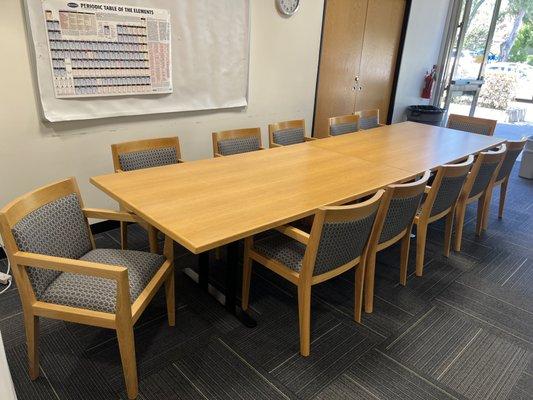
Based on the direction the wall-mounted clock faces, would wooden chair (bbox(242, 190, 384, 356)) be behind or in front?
in front

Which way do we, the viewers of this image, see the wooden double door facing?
facing the viewer and to the right of the viewer

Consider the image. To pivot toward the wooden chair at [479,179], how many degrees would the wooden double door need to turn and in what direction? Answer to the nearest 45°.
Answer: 0° — it already faces it

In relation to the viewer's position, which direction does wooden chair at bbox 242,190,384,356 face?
facing away from the viewer and to the left of the viewer

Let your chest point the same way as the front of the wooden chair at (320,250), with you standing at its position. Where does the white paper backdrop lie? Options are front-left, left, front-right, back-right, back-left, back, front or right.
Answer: front

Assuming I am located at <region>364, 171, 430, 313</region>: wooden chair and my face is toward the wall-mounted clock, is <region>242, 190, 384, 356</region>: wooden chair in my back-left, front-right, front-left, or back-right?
back-left

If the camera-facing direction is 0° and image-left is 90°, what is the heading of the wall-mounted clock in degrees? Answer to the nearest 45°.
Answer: approximately 315°

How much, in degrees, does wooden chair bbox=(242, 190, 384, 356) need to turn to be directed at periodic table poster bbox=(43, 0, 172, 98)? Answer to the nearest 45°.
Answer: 0° — it already faces it

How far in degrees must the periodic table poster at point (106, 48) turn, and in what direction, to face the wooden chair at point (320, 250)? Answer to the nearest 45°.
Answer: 0° — it already faces it

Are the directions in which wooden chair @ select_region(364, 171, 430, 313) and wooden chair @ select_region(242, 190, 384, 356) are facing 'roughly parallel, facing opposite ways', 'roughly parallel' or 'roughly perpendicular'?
roughly parallel

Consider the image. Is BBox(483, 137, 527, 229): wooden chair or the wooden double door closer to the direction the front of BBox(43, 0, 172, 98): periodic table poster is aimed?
the wooden chair

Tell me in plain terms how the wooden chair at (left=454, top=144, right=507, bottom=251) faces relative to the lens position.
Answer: facing away from the viewer and to the left of the viewer

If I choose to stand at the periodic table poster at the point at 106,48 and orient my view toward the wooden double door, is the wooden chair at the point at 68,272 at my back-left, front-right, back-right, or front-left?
back-right

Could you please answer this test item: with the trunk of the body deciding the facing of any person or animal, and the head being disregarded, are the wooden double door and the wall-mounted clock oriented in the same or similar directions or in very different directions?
same or similar directions

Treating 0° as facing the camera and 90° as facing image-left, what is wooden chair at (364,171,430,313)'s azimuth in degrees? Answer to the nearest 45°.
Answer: approximately 135°

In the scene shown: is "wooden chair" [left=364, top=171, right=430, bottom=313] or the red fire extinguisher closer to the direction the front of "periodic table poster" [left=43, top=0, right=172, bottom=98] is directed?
the wooden chair
